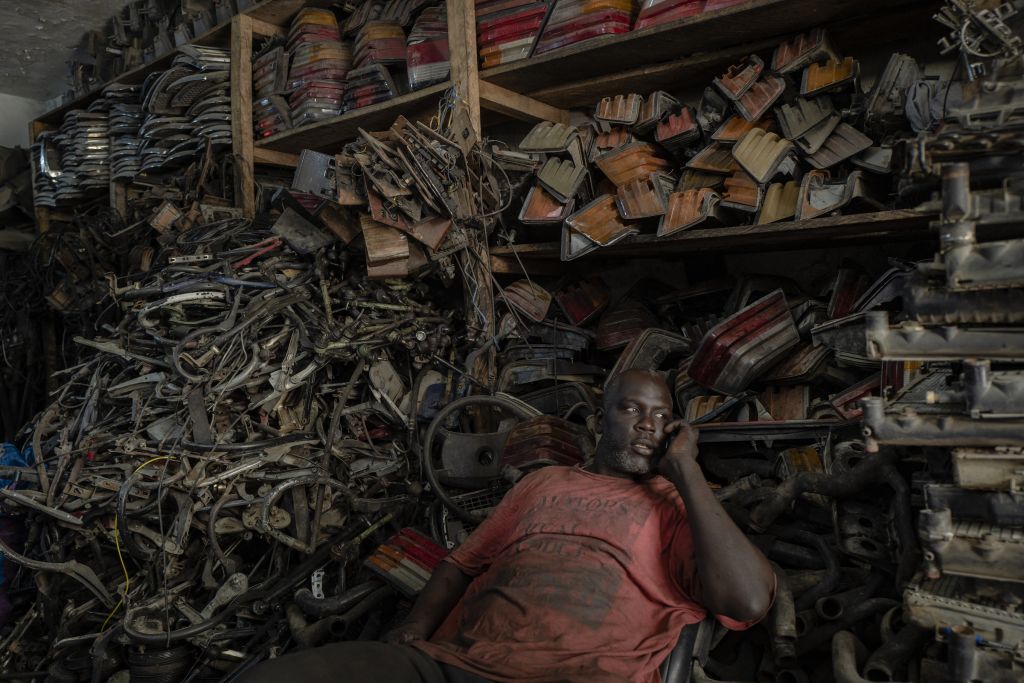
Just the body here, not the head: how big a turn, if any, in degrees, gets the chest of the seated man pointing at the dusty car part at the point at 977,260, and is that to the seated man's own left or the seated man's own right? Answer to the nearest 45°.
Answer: approximately 90° to the seated man's own left

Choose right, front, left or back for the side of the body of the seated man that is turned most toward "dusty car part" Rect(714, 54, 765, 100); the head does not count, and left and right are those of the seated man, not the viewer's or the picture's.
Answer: back

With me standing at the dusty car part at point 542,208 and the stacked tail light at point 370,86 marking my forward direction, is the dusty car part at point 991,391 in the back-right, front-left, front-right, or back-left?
back-left

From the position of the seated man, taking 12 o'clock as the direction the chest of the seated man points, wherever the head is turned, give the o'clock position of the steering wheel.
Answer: The steering wheel is roughly at 4 o'clock from the seated man.

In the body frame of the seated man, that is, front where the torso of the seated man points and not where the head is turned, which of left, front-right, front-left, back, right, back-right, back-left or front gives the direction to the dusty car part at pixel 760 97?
back

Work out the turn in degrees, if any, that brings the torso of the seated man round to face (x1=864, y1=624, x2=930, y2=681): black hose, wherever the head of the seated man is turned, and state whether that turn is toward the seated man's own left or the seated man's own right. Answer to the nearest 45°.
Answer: approximately 135° to the seated man's own left

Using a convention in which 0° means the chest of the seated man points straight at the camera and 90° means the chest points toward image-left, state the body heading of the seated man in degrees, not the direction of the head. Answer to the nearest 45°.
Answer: approximately 45°

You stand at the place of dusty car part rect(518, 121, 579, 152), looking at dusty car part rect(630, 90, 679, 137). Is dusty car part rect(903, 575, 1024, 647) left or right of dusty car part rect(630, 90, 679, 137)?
right

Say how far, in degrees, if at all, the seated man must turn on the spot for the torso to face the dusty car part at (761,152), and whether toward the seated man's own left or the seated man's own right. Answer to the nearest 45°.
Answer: approximately 180°

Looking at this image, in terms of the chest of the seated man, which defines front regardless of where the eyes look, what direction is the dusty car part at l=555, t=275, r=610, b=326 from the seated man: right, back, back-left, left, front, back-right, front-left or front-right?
back-right

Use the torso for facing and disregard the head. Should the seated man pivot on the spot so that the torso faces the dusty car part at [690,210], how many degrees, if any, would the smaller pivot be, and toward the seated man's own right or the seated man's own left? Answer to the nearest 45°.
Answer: approximately 180°

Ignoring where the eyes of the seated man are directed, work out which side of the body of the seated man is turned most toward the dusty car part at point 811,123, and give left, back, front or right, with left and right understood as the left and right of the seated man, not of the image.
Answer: back

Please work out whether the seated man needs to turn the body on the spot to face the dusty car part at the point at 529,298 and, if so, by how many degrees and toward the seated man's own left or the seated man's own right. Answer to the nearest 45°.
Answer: approximately 135° to the seated man's own right

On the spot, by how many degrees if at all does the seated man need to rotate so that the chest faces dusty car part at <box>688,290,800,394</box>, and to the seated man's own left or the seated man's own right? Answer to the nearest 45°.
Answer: approximately 180°

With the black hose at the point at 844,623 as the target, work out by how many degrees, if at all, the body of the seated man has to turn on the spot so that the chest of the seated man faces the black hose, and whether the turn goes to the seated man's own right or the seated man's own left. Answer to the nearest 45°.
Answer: approximately 135° to the seated man's own left

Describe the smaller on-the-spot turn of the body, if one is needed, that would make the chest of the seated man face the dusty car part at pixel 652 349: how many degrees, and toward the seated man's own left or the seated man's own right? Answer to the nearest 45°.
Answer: approximately 135° to the seated man's own right

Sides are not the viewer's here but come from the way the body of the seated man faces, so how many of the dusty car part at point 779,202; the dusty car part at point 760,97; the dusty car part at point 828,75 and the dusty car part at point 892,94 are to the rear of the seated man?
4
